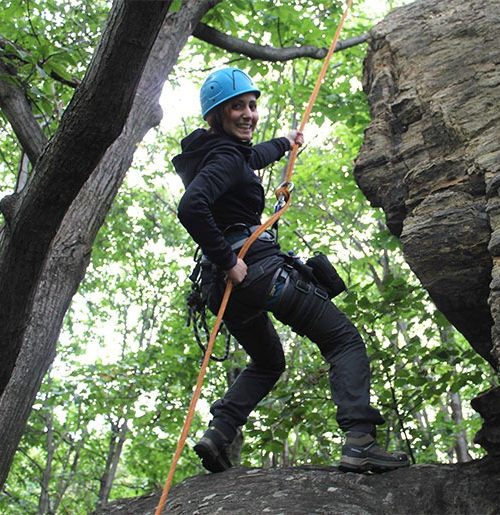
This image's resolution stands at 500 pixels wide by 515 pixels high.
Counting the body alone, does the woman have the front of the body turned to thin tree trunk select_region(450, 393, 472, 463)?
no

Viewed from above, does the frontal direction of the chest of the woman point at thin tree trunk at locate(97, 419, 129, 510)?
no

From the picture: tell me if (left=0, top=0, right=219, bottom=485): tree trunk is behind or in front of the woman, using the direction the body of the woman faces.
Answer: behind

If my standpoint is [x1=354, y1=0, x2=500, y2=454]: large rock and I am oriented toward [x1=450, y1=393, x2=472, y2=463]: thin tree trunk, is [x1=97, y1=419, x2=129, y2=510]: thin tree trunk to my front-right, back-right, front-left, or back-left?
front-left
